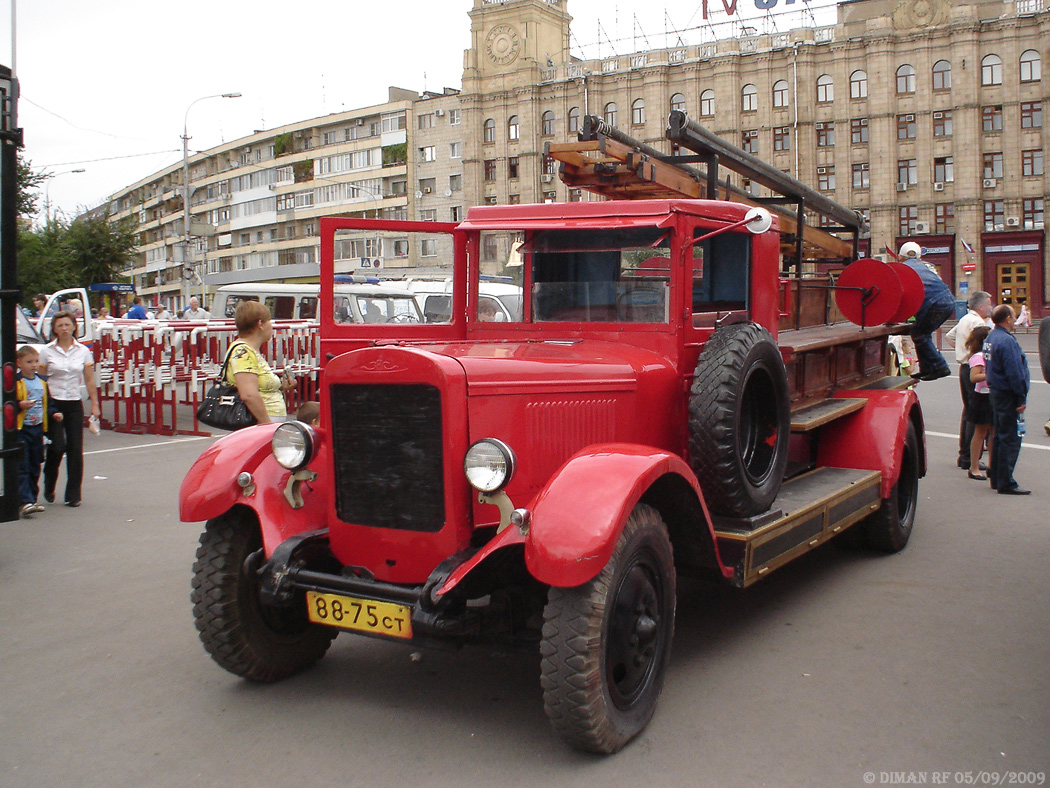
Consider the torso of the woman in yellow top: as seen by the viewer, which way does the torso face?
to the viewer's right

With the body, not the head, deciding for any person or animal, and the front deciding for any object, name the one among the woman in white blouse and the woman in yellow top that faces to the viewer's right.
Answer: the woman in yellow top

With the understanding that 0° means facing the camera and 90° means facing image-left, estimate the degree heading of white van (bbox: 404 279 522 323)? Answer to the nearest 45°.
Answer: approximately 315°

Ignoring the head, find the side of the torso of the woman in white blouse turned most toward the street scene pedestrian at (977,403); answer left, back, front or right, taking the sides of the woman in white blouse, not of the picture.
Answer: left

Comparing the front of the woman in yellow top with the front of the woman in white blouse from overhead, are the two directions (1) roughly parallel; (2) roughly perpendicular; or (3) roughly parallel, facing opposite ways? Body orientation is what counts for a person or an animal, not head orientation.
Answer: roughly perpendicular

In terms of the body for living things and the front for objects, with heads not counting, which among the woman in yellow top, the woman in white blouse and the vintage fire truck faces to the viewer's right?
the woman in yellow top
